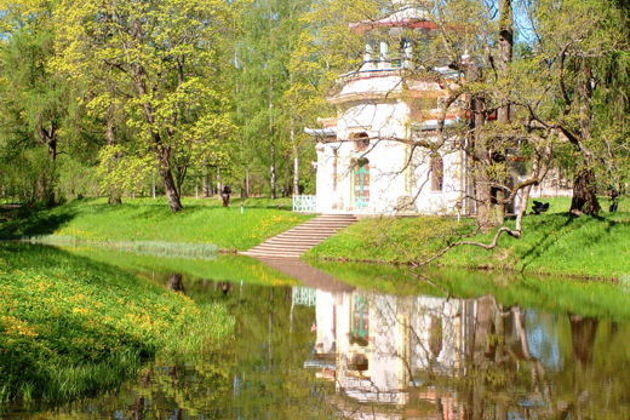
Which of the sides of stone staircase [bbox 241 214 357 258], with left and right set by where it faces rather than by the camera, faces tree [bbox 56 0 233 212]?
right

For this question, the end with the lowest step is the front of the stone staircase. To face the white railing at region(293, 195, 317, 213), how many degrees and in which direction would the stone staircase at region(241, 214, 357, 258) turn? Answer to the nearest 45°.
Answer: approximately 135° to its right

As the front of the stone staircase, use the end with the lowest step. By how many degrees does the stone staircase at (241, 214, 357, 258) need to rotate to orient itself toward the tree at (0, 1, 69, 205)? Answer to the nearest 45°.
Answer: approximately 90° to its right

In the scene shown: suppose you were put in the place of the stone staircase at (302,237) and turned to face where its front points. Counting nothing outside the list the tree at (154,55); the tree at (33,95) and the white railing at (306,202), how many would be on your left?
0

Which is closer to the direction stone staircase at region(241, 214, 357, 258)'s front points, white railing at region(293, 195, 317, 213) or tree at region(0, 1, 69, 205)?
the tree

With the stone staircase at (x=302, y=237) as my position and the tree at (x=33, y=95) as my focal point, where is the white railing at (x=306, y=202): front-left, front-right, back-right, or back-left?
front-right

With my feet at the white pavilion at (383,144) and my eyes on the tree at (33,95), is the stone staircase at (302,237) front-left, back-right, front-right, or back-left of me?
front-left

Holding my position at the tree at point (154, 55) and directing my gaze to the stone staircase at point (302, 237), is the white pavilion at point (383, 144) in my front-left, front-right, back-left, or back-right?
front-left

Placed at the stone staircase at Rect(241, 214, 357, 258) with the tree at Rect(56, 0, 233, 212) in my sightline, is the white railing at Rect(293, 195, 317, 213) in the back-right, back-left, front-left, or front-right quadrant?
front-right

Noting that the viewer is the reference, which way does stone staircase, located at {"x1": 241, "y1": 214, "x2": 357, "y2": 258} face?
facing the viewer and to the left of the viewer
